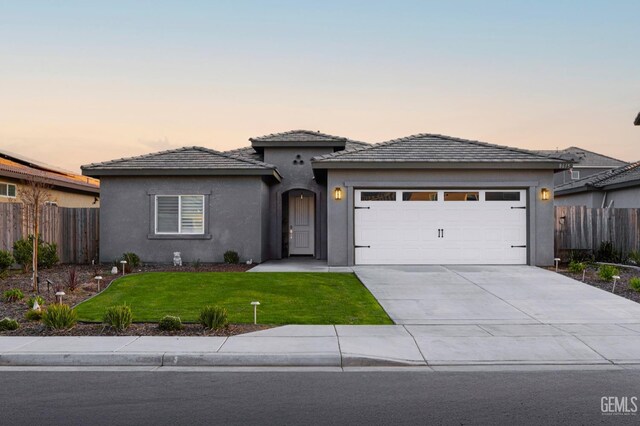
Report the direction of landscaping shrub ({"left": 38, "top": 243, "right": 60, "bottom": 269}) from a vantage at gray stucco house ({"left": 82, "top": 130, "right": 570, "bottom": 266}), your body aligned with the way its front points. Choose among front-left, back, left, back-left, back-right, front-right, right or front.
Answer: right

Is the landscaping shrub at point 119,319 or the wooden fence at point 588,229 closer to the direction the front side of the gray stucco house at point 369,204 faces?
the landscaping shrub

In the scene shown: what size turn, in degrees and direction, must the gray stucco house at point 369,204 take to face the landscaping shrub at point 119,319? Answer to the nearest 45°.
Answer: approximately 45° to its right

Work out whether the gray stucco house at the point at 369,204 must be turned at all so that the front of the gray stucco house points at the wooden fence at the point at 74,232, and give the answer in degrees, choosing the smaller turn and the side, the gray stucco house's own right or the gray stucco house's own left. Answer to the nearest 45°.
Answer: approximately 90° to the gray stucco house's own right

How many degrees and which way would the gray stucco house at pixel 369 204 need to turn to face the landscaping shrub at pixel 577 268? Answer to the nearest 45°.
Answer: approximately 90° to its left

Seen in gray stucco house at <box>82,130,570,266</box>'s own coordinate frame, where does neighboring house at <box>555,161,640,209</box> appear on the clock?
The neighboring house is roughly at 8 o'clock from the gray stucco house.

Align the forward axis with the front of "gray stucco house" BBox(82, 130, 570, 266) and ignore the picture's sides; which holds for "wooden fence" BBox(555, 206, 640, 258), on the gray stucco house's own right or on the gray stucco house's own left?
on the gray stucco house's own left

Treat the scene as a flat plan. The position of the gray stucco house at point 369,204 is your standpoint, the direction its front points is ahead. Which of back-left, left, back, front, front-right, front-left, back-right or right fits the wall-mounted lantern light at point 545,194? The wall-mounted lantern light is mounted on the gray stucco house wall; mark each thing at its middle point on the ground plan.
left

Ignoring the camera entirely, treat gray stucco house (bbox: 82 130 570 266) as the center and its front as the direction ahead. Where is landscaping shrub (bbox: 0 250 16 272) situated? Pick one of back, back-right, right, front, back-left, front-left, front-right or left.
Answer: right

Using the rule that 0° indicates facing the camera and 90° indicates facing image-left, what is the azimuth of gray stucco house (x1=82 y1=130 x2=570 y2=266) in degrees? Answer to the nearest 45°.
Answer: approximately 0°

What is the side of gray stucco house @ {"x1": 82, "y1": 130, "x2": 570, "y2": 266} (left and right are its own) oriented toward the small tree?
right
